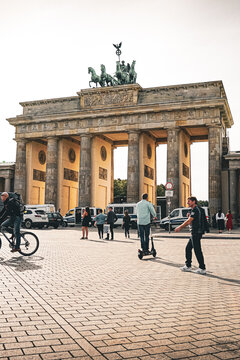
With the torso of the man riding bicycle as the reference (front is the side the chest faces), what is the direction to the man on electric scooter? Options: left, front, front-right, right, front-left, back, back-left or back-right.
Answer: back

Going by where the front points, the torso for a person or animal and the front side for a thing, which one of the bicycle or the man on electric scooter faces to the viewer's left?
the bicycle

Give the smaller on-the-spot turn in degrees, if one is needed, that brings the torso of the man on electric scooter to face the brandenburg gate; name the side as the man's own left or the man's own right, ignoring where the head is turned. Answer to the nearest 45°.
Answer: approximately 45° to the man's own left

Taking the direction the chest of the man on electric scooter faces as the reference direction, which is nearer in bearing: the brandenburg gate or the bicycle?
the brandenburg gate

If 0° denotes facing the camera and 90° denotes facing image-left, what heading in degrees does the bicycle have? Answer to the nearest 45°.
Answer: approximately 90°

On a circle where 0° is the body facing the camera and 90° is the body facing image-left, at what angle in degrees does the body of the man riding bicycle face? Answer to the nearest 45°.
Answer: approximately 90°

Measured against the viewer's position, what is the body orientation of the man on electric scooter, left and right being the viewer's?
facing away from the viewer and to the right of the viewer

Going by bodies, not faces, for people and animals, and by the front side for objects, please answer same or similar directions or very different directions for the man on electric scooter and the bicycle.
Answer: very different directions

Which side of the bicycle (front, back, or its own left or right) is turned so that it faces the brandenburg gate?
right

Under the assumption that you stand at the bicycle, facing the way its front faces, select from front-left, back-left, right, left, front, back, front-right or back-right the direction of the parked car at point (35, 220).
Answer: right
